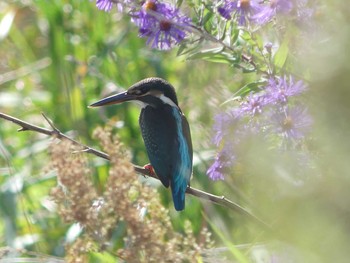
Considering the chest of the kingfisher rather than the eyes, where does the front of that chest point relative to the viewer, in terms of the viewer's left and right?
facing away from the viewer and to the left of the viewer

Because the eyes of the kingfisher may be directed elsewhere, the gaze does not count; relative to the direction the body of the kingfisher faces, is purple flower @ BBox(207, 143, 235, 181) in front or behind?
behind

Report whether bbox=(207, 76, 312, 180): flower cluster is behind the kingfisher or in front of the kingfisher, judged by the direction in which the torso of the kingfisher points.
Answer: behind

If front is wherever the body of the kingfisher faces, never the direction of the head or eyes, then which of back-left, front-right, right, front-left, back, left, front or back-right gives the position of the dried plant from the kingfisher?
back-left
